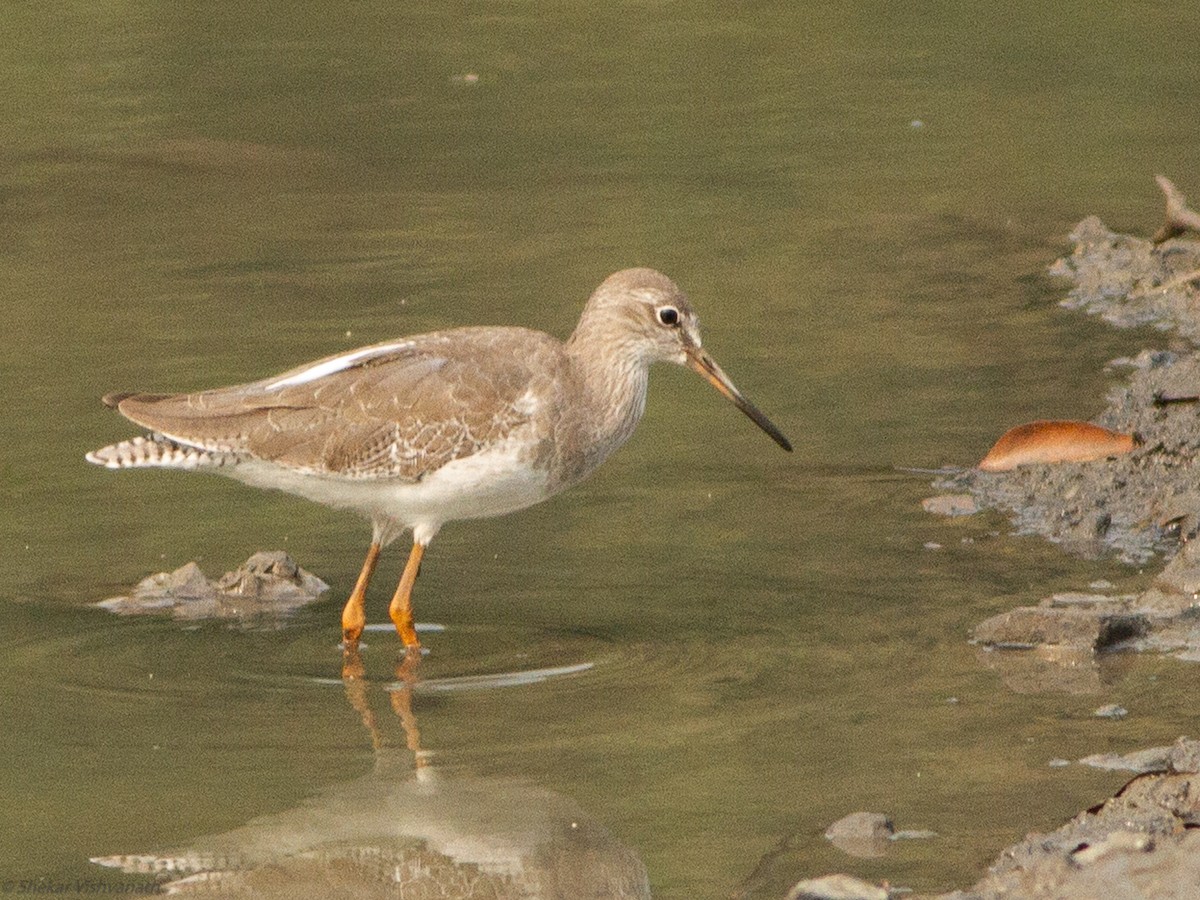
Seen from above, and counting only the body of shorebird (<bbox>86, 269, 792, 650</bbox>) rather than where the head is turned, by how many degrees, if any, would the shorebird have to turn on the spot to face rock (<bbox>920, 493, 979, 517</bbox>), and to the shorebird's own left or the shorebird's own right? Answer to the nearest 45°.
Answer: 0° — it already faces it

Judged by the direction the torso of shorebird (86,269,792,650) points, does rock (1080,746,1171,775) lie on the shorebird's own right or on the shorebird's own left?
on the shorebird's own right

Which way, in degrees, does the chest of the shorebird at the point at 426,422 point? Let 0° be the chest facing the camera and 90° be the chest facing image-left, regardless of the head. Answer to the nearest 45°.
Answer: approximately 270°

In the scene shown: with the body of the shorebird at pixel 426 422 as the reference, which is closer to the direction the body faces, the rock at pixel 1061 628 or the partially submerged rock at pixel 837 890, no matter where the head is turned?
the rock

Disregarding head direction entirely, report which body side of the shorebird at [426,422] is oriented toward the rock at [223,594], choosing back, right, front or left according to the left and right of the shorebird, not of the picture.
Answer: back

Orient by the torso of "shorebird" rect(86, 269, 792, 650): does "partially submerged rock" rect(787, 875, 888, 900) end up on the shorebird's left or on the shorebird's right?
on the shorebird's right

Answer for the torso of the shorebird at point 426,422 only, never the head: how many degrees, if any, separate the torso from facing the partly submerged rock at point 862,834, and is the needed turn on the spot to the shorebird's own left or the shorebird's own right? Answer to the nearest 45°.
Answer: approximately 45° to the shorebird's own right

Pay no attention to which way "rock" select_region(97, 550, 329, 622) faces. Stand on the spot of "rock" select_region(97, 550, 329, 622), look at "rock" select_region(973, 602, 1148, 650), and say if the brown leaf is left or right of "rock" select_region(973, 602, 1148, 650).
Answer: left

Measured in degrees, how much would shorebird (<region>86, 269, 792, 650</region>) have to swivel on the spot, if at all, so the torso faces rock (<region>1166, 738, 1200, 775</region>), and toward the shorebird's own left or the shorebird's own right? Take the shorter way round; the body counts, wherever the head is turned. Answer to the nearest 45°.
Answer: approximately 45° to the shorebird's own right

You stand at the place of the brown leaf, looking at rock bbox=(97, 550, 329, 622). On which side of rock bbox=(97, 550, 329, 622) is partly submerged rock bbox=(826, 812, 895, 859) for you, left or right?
left

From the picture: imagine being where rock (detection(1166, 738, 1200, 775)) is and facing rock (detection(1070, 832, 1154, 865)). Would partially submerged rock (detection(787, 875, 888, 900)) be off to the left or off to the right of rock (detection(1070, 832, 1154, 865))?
right

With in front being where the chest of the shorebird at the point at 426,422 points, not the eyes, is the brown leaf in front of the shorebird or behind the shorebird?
in front

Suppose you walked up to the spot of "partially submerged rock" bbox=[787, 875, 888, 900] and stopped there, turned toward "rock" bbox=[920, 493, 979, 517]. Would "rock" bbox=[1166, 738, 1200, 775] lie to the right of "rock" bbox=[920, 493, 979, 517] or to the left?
right
